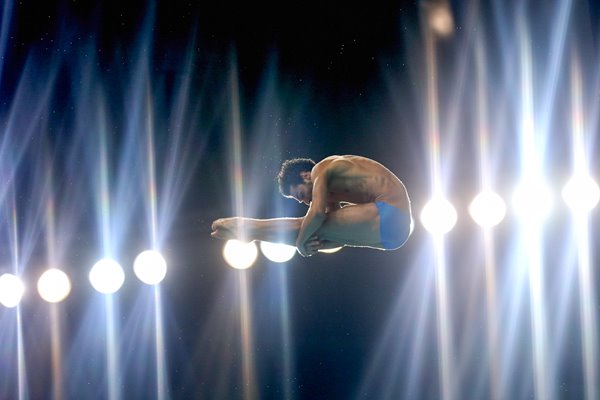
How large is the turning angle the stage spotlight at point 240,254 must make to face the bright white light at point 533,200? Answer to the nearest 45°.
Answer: approximately 45° to its left

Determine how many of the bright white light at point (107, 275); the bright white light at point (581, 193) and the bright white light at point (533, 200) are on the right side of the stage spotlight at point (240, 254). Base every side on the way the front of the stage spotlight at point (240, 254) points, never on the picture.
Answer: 1

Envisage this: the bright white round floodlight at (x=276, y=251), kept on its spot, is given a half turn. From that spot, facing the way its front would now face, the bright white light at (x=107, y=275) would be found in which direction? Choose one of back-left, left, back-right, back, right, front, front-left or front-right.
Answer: left

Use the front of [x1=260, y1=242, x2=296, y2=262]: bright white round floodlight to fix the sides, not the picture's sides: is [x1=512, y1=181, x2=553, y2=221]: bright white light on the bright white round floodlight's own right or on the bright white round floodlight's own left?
on the bright white round floodlight's own left

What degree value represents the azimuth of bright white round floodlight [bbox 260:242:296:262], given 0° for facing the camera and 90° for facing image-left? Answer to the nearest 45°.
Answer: approximately 0°

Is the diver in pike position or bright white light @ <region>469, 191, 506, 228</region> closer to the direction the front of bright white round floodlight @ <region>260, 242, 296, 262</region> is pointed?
the diver in pike position

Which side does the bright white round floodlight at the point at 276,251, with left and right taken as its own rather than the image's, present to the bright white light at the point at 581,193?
left

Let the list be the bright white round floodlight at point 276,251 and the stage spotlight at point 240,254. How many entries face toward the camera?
2

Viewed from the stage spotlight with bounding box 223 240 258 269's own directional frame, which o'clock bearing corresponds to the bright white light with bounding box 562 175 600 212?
The bright white light is roughly at 10 o'clock from the stage spotlight.

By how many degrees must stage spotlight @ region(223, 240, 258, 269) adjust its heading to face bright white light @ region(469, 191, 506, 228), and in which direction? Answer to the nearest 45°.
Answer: approximately 45° to its left
